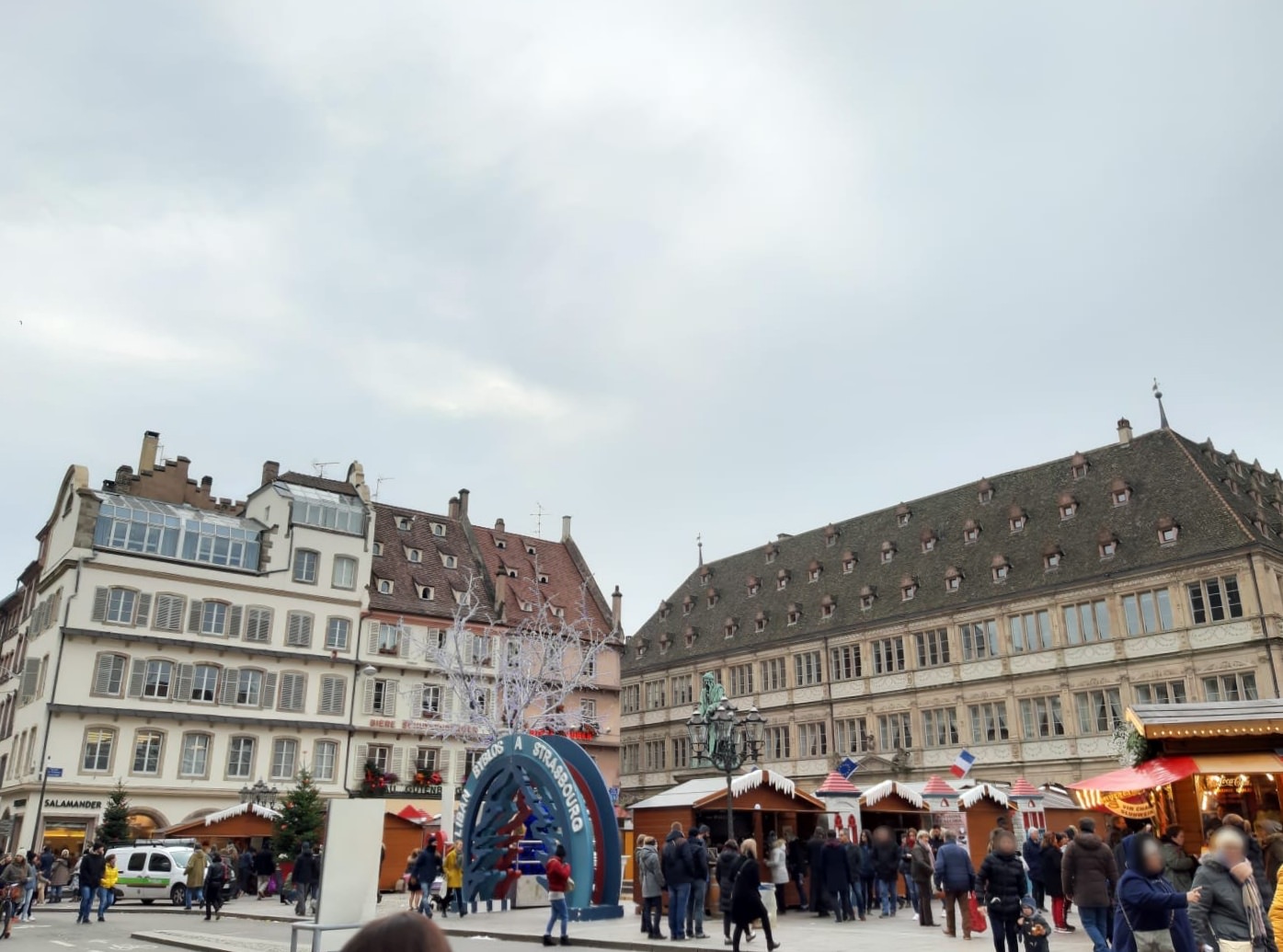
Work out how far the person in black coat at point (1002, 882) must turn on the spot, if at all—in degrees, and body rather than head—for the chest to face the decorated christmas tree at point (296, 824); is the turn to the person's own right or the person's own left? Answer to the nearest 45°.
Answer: approximately 135° to the person's own right

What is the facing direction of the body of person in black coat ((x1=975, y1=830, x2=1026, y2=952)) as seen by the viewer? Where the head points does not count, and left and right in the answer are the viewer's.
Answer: facing the viewer

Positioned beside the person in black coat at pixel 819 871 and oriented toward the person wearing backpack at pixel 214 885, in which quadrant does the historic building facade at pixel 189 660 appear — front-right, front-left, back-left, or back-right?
front-right

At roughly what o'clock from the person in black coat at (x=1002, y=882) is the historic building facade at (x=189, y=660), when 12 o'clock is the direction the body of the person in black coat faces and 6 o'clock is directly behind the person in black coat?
The historic building facade is roughly at 4 o'clock from the person in black coat.

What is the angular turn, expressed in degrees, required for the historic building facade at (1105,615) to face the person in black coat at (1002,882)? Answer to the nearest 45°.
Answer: approximately 45° to its left

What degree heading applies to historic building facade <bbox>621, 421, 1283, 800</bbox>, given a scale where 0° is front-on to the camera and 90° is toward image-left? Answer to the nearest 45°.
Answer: approximately 45°

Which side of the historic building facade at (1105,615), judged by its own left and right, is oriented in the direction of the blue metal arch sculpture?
front

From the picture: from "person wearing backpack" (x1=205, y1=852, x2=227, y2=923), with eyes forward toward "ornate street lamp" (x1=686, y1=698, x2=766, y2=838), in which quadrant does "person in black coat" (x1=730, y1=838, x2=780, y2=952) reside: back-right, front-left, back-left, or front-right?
front-right

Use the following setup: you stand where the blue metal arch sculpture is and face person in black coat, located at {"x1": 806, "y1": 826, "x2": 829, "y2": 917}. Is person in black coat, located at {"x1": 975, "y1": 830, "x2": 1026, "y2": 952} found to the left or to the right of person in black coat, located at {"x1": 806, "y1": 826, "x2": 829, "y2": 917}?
right

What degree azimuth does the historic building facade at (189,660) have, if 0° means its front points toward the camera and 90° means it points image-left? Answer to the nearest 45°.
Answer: approximately 315°

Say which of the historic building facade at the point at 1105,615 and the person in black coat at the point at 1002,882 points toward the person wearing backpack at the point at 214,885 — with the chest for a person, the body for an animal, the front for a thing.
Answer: the historic building facade

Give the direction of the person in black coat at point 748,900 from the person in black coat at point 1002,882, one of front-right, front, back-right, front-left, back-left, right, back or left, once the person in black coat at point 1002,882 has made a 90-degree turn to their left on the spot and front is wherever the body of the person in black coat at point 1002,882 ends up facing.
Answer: back-left
